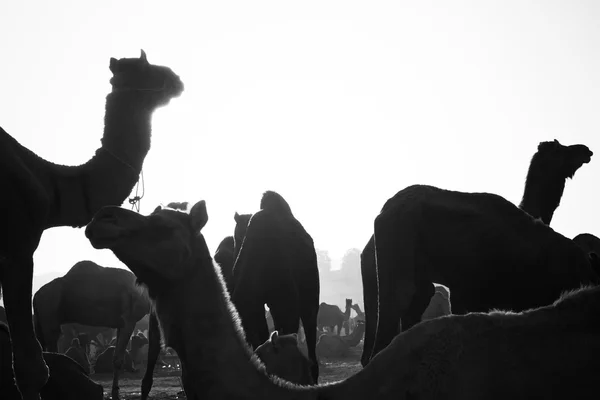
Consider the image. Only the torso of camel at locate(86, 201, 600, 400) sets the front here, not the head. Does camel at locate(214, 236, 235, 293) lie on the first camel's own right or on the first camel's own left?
on the first camel's own right

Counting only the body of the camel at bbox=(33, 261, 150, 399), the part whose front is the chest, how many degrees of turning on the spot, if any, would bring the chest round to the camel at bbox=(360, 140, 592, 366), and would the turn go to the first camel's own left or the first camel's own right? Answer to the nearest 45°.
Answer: approximately 45° to the first camel's own right

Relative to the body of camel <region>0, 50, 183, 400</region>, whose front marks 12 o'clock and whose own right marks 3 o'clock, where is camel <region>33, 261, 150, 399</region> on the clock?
camel <region>33, 261, 150, 399</region> is roughly at 9 o'clock from camel <region>0, 50, 183, 400</region>.

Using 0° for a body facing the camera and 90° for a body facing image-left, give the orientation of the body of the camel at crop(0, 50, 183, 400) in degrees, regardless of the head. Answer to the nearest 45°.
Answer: approximately 270°

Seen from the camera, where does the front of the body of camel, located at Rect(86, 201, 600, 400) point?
to the viewer's left

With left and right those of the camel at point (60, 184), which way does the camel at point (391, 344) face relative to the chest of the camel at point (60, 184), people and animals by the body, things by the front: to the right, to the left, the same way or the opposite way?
the opposite way

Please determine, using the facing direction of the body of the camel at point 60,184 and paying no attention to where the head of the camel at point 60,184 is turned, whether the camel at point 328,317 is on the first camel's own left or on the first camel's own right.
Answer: on the first camel's own left

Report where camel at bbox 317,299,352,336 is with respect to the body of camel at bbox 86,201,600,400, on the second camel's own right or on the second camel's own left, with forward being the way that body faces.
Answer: on the second camel's own right

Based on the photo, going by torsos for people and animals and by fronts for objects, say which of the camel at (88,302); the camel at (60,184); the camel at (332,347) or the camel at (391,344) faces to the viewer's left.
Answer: the camel at (391,344)

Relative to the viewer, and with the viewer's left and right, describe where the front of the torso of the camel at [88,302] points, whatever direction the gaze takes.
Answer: facing to the right of the viewer
